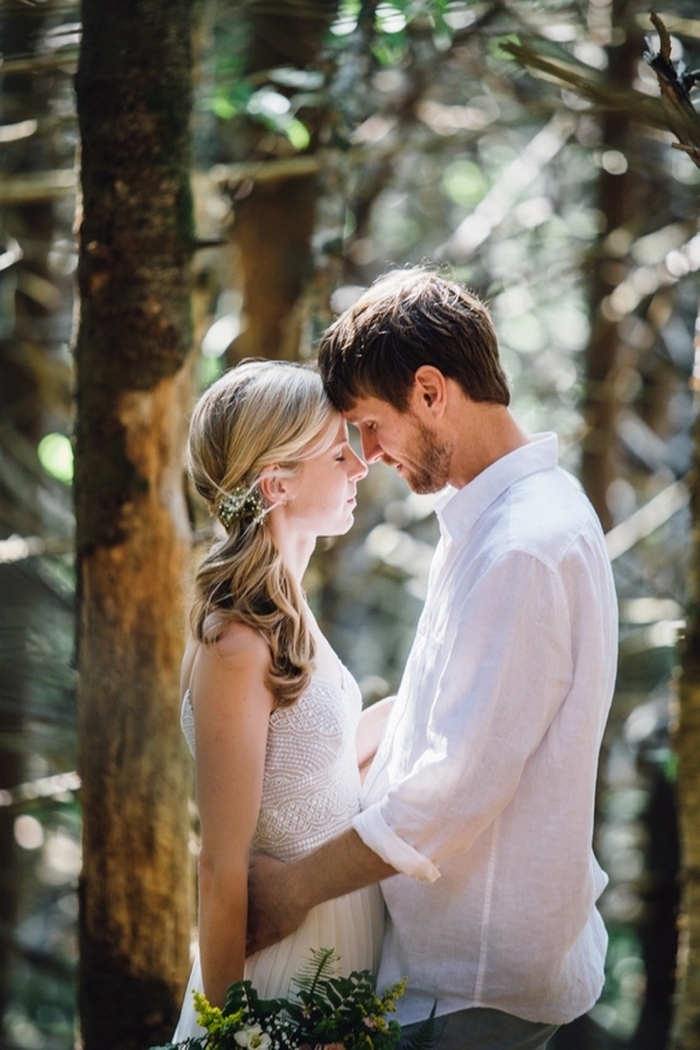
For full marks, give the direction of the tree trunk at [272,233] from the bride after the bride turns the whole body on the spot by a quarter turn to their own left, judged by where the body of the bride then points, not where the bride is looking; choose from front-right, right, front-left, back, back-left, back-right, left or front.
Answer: front

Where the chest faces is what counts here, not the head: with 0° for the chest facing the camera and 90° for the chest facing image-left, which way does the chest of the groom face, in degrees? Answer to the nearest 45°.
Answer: approximately 90°

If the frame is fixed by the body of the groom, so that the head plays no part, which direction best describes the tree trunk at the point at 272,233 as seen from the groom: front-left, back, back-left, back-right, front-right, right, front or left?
right

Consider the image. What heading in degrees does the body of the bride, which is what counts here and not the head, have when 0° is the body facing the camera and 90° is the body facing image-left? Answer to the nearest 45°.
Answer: approximately 270°

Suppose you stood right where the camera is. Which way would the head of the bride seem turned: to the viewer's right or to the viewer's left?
to the viewer's right

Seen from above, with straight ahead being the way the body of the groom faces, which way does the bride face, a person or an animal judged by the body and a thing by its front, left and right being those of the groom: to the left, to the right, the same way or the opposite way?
the opposite way

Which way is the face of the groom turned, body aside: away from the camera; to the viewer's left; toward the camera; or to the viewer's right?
to the viewer's left

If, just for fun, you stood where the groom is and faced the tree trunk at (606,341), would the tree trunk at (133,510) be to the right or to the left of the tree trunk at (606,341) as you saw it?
left

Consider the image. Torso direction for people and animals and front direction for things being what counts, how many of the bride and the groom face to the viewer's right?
1
